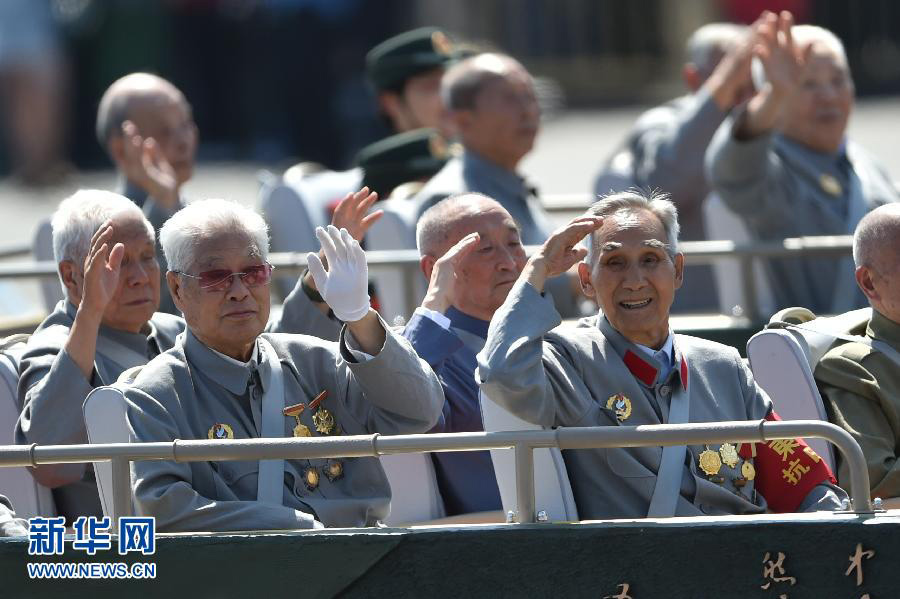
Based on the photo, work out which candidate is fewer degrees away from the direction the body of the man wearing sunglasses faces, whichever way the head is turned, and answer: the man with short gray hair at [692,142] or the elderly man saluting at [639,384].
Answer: the elderly man saluting

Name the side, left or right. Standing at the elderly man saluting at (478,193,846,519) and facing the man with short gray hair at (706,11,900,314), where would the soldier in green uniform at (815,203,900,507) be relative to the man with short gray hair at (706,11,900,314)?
right

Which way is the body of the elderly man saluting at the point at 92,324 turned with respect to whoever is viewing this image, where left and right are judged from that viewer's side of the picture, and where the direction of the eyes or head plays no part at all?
facing the viewer and to the right of the viewer

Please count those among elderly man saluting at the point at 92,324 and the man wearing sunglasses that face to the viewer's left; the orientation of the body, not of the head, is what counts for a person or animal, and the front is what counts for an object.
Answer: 0

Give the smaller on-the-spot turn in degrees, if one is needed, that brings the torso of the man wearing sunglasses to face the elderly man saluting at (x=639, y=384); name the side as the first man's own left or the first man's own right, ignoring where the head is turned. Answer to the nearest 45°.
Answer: approximately 45° to the first man's own left

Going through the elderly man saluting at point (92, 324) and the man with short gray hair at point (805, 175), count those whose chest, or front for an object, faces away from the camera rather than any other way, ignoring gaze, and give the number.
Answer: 0

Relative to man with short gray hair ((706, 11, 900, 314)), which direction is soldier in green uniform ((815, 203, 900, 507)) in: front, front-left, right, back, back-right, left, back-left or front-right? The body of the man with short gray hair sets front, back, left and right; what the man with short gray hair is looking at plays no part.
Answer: front-right

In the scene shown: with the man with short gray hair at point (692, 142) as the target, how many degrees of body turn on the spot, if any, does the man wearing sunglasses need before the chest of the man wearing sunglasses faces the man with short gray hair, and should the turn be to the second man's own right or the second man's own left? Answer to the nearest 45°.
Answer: approximately 90° to the second man's own left

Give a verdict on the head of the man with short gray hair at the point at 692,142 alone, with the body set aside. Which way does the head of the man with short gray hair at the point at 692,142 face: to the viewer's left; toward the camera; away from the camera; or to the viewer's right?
to the viewer's right
